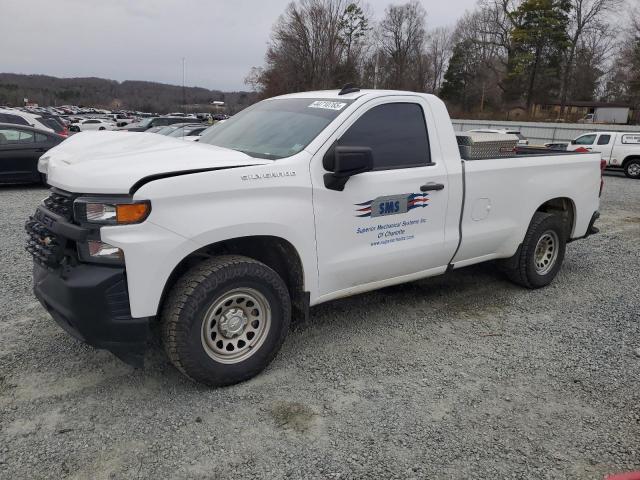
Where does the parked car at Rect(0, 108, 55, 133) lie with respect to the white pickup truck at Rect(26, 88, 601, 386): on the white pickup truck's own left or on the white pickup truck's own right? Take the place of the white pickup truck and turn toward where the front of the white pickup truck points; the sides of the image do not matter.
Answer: on the white pickup truck's own right

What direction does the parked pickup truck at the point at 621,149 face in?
to the viewer's left

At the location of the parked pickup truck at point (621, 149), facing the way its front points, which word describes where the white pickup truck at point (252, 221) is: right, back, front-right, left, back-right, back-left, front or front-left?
left

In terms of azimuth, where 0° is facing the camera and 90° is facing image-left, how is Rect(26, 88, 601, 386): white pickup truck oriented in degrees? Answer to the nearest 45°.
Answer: approximately 45°
